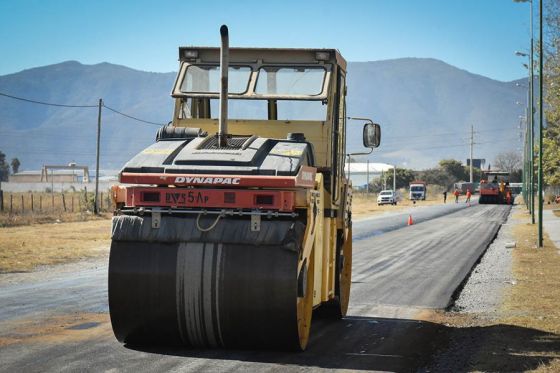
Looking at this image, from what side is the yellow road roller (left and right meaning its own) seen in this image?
front
